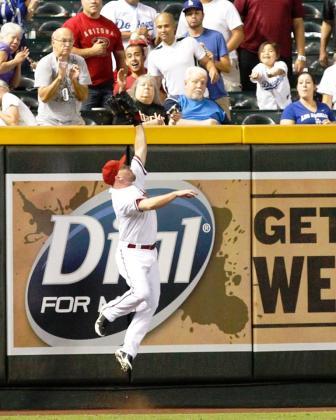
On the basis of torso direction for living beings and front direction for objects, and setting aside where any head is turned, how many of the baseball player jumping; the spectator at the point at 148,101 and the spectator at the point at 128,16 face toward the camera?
2

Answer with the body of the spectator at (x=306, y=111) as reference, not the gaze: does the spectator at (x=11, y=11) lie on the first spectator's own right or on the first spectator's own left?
on the first spectator's own right

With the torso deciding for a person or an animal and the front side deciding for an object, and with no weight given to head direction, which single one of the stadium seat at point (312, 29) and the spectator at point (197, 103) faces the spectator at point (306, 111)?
the stadium seat

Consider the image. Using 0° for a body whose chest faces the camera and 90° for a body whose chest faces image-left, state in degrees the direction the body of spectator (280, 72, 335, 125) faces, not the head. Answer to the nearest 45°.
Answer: approximately 0°

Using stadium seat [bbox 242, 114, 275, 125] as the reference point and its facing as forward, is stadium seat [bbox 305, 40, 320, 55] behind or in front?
behind
